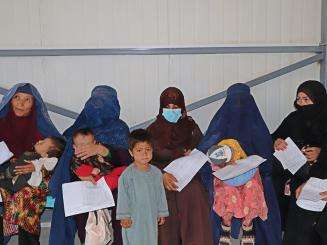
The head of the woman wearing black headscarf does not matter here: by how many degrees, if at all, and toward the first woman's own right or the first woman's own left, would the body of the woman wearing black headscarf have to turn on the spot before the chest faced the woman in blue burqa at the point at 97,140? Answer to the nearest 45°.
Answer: approximately 45° to the first woman's own right

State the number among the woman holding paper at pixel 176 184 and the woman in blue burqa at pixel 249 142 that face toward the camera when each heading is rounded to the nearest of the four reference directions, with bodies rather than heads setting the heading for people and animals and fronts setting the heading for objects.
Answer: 2

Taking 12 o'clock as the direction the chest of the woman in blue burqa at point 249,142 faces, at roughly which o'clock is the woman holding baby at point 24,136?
The woman holding baby is roughly at 3 o'clock from the woman in blue burqa.

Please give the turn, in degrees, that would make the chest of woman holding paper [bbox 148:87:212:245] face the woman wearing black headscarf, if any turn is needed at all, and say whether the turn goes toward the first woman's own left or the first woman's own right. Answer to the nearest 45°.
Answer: approximately 90° to the first woman's own left

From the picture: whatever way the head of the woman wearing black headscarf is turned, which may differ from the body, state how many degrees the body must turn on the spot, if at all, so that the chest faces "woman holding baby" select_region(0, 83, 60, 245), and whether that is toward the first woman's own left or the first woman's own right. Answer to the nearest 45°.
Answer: approximately 45° to the first woman's own right

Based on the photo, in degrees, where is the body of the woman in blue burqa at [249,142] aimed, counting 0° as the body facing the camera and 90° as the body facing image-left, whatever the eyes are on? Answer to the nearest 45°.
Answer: approximately 0°

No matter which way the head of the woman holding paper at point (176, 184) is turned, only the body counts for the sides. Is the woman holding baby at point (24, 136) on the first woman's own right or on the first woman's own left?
on the first woman's own right
